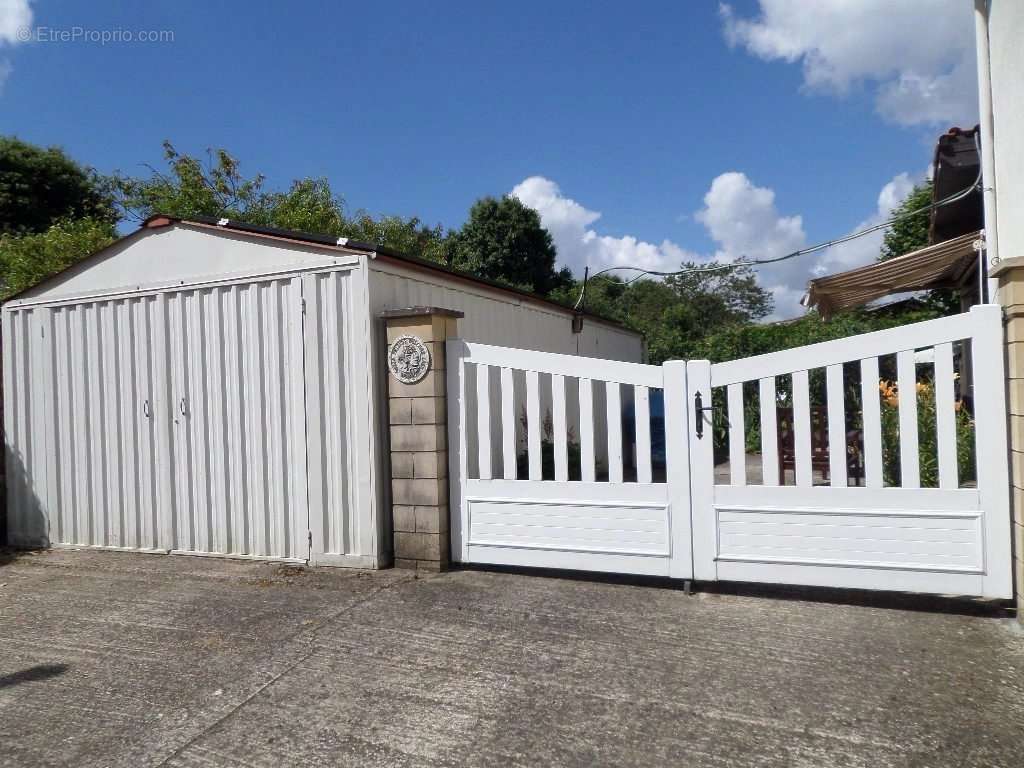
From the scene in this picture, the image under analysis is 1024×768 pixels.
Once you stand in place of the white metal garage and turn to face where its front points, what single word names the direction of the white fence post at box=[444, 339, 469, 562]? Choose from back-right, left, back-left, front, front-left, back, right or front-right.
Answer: left

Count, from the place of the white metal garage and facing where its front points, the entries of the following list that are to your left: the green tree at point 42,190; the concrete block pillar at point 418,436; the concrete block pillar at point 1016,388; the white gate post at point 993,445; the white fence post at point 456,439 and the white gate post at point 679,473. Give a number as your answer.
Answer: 5

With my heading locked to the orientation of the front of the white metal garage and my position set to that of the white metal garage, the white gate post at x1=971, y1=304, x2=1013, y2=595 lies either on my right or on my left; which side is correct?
on my left

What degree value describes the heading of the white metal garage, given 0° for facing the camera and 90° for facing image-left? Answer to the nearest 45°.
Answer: approximately 45°

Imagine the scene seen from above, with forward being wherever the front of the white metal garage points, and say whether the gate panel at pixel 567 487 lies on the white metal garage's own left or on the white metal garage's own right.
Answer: on the white metal garage's own left

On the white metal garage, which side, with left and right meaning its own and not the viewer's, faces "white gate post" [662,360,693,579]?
left

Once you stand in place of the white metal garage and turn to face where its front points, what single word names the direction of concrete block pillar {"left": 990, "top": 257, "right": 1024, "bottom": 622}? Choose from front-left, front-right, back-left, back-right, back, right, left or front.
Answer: left

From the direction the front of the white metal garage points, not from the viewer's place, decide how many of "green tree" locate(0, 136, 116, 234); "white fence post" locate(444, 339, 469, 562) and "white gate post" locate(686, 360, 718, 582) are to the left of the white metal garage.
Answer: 2

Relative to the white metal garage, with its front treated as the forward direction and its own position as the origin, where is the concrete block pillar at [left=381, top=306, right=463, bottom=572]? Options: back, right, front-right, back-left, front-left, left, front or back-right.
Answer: left

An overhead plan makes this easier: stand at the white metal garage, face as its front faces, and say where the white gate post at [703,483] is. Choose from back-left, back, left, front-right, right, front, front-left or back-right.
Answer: left

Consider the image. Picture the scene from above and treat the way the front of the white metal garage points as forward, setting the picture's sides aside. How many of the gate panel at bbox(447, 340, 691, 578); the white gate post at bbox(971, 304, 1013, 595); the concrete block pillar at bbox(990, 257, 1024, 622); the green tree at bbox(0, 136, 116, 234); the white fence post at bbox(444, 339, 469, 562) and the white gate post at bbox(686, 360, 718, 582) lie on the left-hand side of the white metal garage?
5

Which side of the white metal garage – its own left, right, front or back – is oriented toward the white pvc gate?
left

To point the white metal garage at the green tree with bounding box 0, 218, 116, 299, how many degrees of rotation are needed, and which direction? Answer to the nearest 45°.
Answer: approximately 90° to its right

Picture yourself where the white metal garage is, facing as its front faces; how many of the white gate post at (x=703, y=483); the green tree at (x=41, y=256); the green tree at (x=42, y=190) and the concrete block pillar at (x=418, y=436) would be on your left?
2

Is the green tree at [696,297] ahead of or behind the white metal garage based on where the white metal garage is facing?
behind
